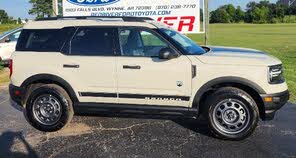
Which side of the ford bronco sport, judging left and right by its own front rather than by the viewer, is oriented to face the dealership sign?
left

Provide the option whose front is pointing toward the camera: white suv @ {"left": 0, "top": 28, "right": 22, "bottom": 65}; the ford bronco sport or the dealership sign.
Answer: the dealership sign

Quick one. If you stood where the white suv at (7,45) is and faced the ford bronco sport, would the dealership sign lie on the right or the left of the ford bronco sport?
left

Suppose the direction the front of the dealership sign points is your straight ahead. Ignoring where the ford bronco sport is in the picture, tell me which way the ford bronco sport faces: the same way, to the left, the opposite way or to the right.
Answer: to the left

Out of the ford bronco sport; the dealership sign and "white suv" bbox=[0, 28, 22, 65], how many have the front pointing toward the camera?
1

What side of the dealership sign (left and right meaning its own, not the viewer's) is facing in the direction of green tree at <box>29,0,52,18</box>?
back

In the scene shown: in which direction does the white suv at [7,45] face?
to the viewer's left

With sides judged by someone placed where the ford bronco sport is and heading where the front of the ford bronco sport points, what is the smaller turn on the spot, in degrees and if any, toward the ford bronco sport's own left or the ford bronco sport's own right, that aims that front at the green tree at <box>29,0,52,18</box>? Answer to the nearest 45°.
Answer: approximately 90° to the ford bronco sport's own left

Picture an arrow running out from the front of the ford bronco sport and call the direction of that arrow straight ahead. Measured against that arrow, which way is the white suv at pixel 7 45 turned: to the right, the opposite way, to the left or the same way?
the opposite way

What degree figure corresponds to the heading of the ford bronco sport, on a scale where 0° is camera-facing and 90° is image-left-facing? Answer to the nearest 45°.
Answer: approximately 270°

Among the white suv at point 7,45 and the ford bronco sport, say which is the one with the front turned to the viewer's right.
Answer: the ford bronco sport

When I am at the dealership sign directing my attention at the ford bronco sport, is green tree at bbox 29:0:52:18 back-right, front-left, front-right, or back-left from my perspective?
back-right

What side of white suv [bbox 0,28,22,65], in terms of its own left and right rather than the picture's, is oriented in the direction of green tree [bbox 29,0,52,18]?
right

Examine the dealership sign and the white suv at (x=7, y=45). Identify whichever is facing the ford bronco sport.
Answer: the dealership sign
